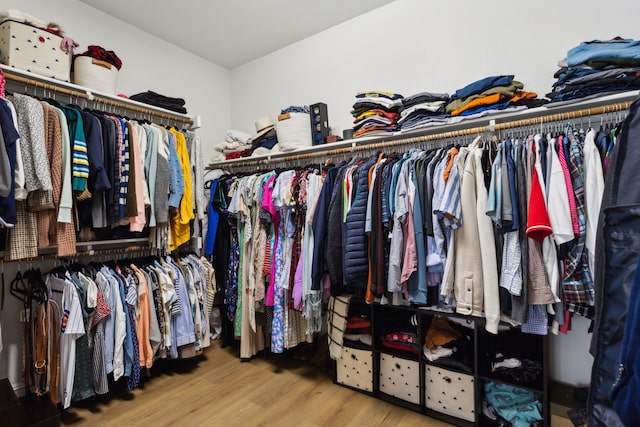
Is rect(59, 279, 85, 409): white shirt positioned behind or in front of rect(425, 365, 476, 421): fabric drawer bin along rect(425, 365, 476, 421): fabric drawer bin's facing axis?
in front

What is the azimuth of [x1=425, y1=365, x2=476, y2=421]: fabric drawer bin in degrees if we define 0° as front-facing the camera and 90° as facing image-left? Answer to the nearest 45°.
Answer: approximately 45°

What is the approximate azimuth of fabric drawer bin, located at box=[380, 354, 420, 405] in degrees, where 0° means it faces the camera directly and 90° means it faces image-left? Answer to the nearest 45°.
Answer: approximately 45°

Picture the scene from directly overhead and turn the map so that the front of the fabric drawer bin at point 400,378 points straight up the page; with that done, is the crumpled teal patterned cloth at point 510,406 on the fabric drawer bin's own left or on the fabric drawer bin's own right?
on the fabric drawer bin's own left
